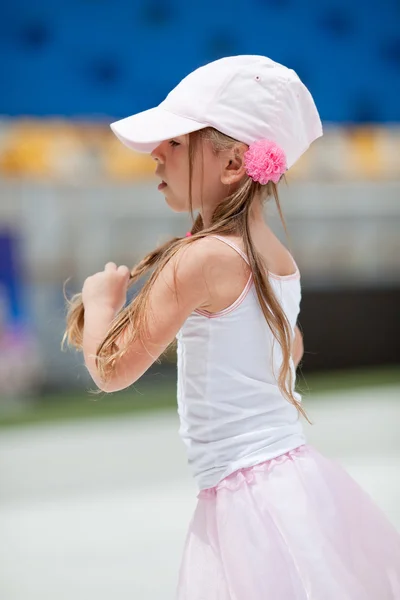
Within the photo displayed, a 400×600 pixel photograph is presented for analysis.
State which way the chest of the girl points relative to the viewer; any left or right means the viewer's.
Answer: facing away from the viewer and to the left of the viewer

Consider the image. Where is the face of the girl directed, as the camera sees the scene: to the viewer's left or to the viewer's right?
to the viewer's left
